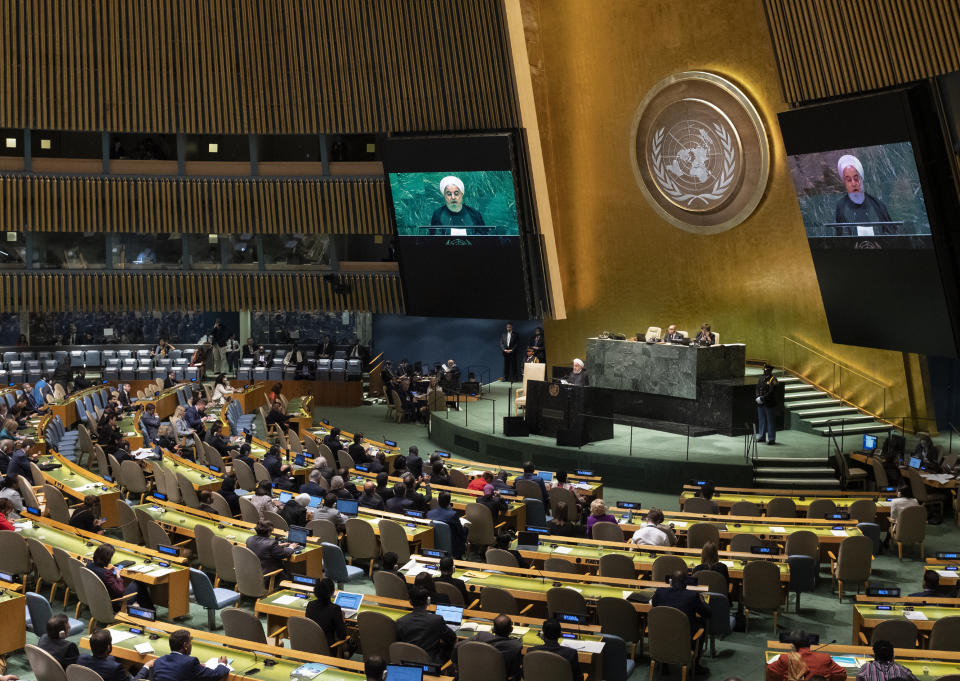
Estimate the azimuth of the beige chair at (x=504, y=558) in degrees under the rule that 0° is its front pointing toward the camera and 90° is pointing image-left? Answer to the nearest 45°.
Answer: approximately 225°

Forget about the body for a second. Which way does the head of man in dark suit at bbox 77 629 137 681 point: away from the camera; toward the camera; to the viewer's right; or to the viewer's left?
away from the camera

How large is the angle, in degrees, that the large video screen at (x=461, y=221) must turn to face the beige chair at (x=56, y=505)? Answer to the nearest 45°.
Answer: approximately 45° to its right

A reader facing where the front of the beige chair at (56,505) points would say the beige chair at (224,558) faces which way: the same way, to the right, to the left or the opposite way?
the same way

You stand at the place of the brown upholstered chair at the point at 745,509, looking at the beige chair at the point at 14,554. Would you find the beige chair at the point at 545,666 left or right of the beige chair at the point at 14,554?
left

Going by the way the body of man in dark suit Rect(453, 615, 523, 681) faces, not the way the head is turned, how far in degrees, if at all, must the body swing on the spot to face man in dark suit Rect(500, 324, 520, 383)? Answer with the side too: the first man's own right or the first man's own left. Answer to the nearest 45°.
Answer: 0° — they already face them

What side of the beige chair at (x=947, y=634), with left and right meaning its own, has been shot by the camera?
back

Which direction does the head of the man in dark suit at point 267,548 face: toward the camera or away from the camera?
away from the camera

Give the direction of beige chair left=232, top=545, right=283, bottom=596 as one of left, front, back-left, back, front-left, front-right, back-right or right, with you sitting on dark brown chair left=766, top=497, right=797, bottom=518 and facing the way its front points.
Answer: back-left

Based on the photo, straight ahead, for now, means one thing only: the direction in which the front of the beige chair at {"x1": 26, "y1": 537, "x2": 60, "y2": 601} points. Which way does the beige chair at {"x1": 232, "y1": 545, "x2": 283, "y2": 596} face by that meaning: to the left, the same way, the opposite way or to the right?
the same way

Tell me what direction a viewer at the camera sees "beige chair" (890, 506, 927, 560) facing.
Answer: facing away from the viewer

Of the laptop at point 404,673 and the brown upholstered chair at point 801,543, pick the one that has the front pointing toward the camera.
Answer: the laptop

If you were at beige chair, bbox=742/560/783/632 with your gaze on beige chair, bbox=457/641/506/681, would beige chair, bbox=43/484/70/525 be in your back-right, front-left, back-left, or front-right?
front-right

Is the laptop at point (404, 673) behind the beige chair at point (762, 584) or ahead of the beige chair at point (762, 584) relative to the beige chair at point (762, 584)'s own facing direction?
behind

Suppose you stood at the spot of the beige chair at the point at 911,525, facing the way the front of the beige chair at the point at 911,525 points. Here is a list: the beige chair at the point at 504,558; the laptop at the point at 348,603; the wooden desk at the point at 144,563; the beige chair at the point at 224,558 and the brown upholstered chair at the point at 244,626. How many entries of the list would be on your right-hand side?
0

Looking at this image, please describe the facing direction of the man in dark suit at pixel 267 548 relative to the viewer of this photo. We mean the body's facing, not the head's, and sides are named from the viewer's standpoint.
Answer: facing away from the viewer and to the right of the viewer

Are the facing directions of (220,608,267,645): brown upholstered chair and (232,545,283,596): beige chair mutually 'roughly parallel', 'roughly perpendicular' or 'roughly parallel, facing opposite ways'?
roughly parallel
